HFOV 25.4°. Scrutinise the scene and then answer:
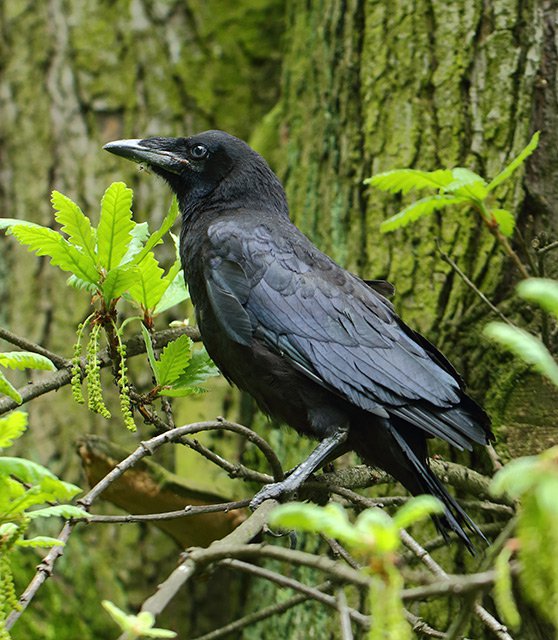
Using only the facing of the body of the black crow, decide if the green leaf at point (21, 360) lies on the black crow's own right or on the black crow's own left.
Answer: on the black crow's own left

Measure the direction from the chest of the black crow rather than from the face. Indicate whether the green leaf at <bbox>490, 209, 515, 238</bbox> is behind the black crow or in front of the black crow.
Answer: behind

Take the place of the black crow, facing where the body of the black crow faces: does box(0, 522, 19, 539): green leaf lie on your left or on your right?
on your left

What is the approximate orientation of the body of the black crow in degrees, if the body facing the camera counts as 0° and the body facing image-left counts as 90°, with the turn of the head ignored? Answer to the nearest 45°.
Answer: approximately 90°

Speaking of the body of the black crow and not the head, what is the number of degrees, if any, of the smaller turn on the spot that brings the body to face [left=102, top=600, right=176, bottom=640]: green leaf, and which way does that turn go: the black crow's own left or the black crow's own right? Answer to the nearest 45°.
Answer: approximately 90° to the black crow's own left
